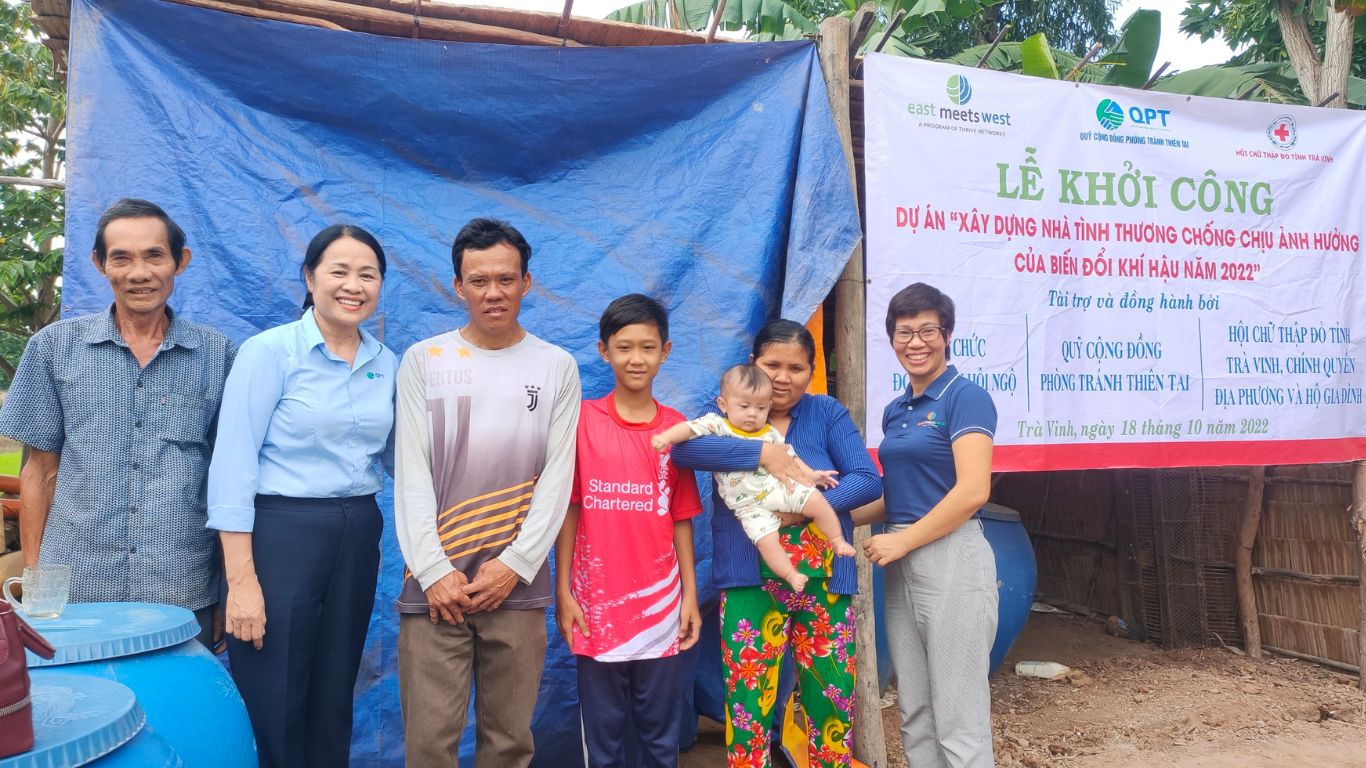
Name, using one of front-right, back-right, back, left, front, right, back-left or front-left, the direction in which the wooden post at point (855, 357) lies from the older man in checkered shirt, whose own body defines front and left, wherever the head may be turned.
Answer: left

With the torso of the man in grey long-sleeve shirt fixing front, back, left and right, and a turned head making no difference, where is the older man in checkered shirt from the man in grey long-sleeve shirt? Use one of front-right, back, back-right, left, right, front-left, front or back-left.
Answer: right

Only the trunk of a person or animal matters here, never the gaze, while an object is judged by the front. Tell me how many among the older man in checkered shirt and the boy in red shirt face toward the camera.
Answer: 2

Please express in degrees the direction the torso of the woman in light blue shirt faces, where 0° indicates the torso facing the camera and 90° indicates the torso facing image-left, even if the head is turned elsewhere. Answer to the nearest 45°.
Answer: approximately 315°

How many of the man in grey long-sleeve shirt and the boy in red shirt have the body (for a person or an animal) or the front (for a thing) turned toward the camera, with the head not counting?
2

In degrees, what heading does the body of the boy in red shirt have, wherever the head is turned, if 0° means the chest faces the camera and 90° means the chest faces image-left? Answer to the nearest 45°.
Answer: approximately 0°

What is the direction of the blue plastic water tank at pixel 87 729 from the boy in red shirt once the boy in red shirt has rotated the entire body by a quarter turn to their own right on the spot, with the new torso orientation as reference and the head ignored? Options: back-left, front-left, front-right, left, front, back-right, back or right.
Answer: front-left

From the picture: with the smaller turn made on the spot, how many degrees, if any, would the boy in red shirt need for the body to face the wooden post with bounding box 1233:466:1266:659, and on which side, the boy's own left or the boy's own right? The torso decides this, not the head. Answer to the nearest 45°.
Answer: approximately 135° to the boy's own left
